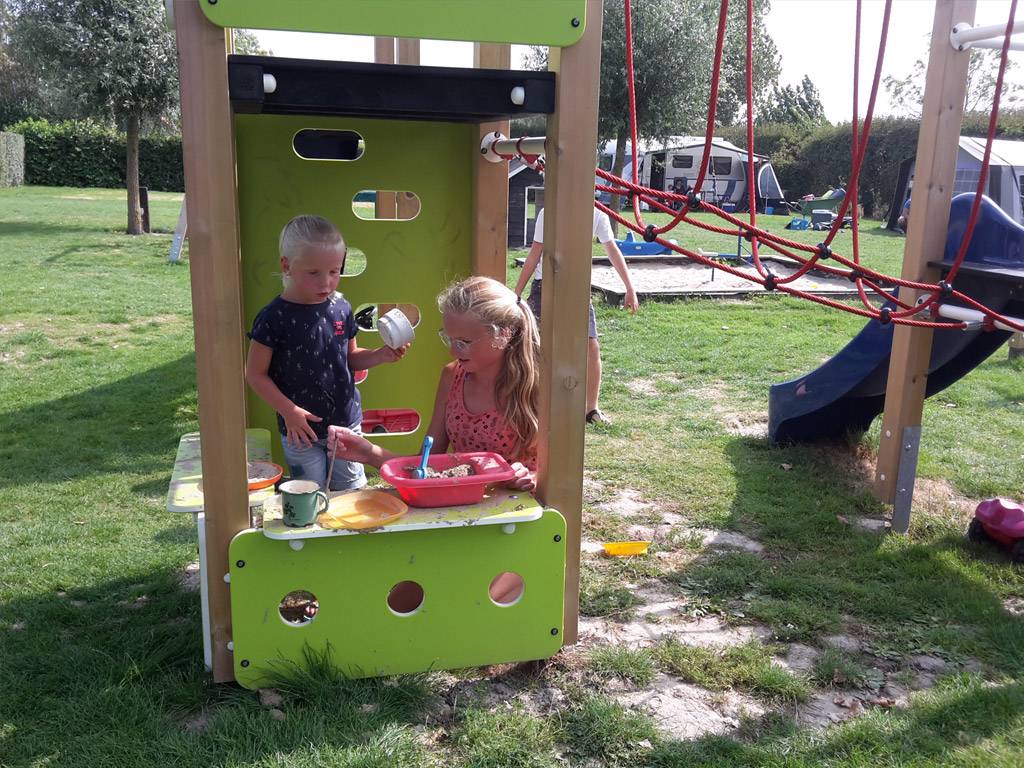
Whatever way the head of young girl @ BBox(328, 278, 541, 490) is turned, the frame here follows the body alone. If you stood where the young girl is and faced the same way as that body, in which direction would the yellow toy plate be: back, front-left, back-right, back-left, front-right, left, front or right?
front

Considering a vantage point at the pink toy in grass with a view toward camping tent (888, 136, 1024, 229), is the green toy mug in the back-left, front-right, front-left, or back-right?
back-left

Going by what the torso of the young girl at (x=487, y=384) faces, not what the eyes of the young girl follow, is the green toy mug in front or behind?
in front

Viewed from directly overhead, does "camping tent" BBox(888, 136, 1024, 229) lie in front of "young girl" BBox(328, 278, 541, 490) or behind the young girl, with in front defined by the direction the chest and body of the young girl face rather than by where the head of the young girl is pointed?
behind

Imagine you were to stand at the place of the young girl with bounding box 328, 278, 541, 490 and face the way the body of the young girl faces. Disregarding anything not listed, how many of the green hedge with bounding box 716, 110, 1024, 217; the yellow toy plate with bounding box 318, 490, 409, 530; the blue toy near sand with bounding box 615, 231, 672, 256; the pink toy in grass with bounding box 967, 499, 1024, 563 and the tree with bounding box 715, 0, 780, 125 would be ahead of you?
1

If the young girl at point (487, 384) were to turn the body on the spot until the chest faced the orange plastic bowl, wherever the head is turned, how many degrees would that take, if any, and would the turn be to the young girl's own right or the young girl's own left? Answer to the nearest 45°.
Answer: approximately 45° to the young girl's own right

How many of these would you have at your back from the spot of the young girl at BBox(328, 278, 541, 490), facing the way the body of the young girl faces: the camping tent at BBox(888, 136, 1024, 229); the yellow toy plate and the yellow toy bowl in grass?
2

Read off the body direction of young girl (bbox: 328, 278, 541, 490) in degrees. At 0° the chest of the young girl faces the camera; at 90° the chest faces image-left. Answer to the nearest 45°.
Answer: approximately 45°

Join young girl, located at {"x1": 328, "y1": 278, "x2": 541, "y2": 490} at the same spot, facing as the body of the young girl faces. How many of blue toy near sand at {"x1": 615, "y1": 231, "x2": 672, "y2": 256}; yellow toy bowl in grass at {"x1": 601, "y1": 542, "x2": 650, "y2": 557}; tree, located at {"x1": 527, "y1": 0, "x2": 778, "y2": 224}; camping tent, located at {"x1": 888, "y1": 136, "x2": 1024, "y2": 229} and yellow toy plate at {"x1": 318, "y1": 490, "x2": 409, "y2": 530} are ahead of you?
1

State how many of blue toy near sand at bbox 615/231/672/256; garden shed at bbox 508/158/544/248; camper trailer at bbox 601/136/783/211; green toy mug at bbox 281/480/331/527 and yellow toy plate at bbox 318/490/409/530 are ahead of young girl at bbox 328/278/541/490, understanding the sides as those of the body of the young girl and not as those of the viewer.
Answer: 2

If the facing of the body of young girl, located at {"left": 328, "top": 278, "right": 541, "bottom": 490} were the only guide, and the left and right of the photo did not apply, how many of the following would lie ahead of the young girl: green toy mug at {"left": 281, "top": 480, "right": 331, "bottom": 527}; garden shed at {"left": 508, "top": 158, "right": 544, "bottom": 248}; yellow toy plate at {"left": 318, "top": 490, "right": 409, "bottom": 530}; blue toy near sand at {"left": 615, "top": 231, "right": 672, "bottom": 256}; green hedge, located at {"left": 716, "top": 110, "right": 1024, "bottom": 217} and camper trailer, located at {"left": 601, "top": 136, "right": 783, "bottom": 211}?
2

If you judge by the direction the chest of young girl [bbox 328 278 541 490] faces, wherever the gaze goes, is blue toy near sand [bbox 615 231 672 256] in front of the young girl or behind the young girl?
behind

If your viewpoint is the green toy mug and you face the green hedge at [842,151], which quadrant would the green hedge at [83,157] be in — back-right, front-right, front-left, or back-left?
front-left

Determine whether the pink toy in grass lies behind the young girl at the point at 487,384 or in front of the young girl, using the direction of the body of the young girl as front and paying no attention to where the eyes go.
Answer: behind

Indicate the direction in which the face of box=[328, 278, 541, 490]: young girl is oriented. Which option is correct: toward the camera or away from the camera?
toward the camera

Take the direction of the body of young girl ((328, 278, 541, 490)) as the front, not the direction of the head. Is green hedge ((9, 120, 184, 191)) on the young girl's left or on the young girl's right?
on the young girl's right
